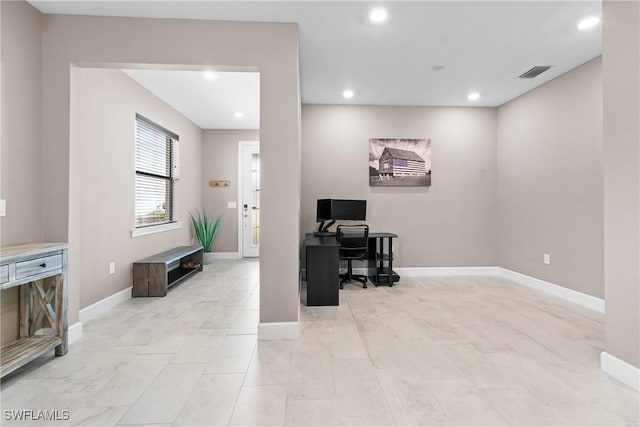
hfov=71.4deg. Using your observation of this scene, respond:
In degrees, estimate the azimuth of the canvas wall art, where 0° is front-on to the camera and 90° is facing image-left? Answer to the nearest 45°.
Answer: approximately 0°

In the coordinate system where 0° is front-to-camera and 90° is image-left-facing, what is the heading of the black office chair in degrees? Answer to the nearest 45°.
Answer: approximately 180°

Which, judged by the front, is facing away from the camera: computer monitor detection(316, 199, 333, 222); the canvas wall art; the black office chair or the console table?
the black office chair

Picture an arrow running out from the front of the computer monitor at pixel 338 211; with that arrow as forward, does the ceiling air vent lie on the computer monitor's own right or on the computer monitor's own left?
on the computer monitor's own left

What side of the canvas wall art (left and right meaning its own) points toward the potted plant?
right

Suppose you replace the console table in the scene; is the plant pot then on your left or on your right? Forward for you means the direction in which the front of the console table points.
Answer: on your left

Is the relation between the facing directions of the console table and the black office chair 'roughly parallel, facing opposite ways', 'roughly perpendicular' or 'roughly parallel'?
roughly perpendicular

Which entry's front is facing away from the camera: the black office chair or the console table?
the black office chair

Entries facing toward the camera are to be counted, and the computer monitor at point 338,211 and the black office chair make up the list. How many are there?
1

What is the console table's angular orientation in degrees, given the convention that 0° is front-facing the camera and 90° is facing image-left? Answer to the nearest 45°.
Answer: approximately 315°

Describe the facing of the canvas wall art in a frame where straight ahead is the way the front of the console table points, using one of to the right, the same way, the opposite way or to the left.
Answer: to the right
